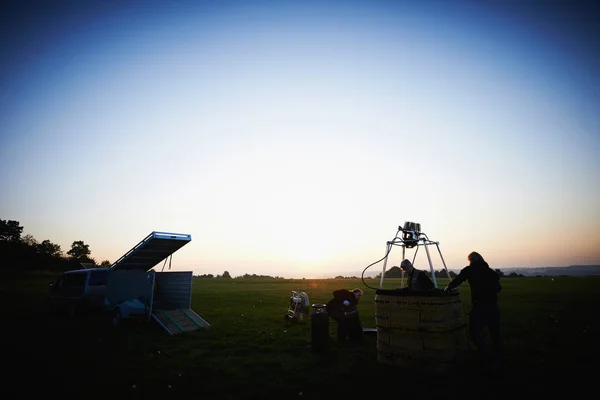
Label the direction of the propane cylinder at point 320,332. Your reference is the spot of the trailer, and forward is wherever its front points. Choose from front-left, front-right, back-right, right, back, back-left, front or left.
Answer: back

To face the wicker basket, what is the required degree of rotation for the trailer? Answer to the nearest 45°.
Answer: approximately 180°

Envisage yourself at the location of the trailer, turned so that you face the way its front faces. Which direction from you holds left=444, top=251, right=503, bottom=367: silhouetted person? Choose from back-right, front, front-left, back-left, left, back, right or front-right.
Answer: back

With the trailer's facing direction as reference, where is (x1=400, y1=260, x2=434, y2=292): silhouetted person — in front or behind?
behind

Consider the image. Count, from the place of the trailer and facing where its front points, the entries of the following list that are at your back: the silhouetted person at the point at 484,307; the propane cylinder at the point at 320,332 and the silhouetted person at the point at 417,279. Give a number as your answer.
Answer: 3

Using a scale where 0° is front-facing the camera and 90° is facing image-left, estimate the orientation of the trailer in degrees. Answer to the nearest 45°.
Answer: approximately 135°

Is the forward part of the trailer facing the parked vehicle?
yes

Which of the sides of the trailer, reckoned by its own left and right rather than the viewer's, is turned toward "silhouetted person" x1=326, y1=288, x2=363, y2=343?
back

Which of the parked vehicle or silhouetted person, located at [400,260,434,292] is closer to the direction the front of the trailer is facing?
the parked vehicle
